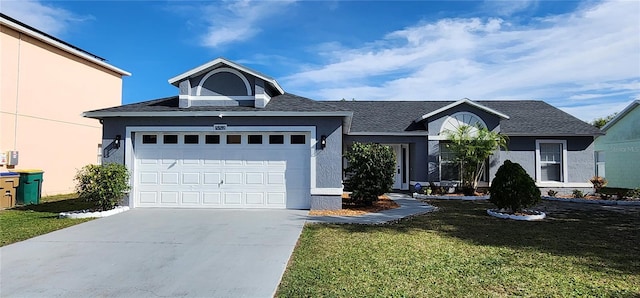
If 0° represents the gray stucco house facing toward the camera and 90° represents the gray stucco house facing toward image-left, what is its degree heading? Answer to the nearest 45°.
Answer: approximately 0°

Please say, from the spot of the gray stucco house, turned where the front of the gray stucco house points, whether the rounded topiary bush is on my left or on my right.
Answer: on my left

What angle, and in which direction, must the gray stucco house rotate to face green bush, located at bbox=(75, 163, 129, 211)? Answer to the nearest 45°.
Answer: approximately 45° to its right

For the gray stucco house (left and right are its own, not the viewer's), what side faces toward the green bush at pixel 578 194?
left

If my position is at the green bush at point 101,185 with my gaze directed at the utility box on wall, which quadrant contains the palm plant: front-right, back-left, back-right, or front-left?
back-right

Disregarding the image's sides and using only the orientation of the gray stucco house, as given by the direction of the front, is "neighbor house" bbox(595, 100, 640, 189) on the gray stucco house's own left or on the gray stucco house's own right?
on the gray stucco house's own left

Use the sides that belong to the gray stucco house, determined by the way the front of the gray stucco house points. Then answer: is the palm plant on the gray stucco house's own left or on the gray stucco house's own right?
on the gray stucco house's own left
